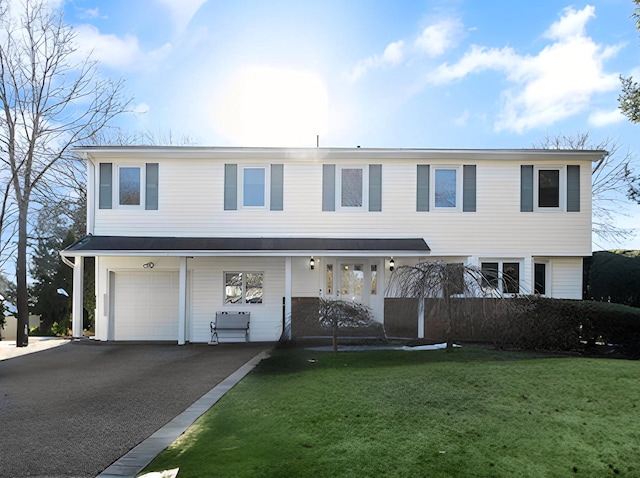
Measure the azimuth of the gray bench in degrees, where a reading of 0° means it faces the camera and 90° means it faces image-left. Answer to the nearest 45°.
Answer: approximately 0°

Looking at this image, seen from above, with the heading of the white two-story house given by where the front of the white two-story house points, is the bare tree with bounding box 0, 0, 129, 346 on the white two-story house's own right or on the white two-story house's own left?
on the white two-story house's own right

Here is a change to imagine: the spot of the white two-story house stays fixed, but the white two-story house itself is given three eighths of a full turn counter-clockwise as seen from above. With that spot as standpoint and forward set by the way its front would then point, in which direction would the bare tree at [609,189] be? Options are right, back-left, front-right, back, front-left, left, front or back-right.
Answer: front

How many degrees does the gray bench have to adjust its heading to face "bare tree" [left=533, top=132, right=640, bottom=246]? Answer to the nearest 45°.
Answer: approximately 135° to its left

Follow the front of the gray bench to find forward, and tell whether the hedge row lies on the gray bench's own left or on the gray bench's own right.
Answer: on the gray bench's own left

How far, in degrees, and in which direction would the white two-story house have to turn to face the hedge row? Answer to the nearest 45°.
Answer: approximately 45° to its left

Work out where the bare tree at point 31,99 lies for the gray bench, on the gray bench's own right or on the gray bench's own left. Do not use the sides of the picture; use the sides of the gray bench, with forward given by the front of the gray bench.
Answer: on the gray bench's own right

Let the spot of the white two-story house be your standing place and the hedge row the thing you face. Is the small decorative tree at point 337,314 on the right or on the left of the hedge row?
right

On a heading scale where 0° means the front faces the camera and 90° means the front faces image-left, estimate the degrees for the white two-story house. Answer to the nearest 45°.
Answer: approximately 0°

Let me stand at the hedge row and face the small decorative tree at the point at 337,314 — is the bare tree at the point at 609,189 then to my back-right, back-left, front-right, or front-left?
back-right
